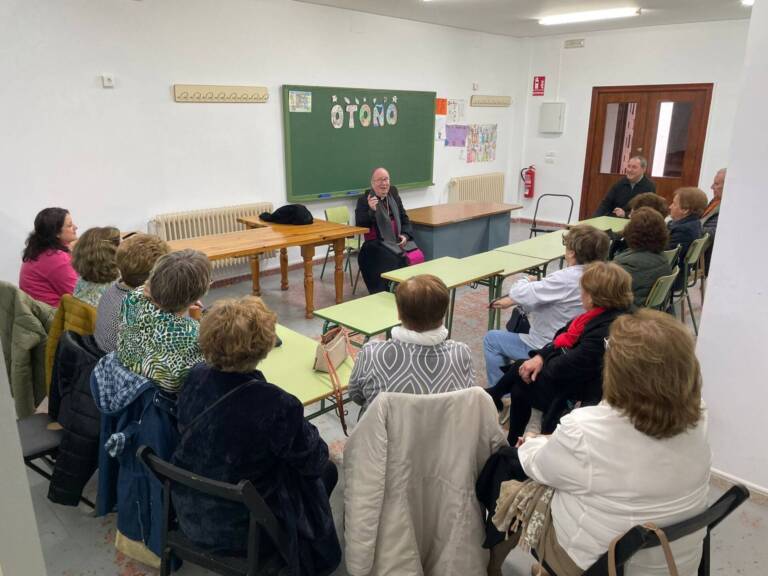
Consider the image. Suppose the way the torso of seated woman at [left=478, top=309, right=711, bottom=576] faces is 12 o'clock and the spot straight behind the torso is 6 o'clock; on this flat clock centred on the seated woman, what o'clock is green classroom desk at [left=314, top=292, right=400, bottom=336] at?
The green classroom desk is roughly at 12 o'clock from the seated woman.

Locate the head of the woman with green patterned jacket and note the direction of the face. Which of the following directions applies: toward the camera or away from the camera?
away from the camera

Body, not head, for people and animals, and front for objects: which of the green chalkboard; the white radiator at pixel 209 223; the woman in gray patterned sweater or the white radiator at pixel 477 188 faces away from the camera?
the woman in gray patterned sweater

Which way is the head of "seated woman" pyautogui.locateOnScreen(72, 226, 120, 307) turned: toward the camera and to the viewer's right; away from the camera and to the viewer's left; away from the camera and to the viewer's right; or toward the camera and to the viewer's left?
away from the camera and to the viewer's right

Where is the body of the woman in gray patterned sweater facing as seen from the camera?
away from the camera

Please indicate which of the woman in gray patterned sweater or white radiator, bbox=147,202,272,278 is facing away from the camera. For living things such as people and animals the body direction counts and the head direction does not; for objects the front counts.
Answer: the woman in gray patterned sweater

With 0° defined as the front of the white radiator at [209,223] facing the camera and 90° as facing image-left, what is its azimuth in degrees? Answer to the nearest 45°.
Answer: approximately 315°

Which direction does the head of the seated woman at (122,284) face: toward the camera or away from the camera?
away from the camera

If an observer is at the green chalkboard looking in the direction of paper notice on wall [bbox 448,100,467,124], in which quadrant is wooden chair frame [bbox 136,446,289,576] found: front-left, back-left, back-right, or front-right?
back-right
